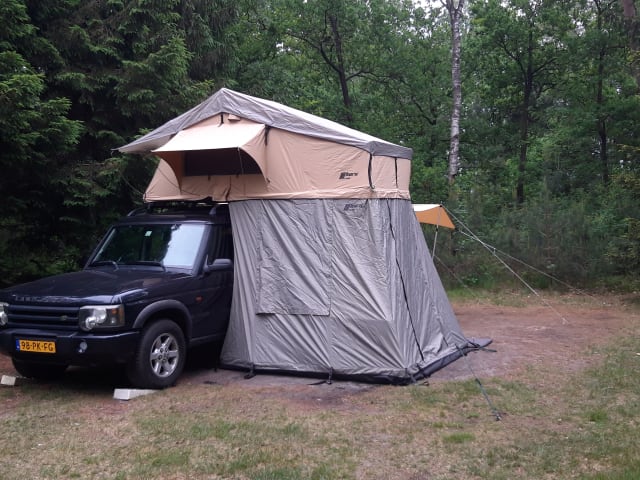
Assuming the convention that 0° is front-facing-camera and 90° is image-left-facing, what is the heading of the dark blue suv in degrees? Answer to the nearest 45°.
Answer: approximately 45°
